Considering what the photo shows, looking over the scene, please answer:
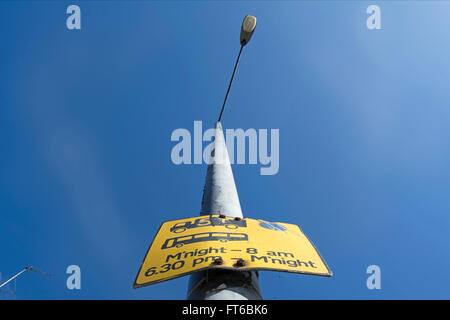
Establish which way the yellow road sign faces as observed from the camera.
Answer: facing the viewer
